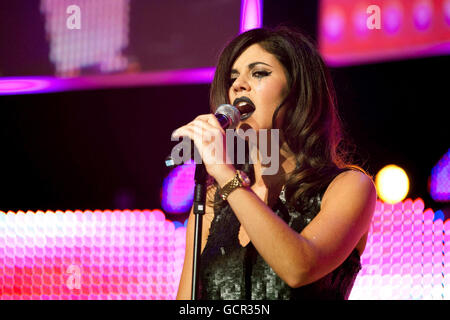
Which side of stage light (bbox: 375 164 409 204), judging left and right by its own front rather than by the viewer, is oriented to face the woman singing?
front

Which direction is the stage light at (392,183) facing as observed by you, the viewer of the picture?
facing the viewer

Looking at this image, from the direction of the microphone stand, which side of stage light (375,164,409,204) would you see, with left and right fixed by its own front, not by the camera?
front

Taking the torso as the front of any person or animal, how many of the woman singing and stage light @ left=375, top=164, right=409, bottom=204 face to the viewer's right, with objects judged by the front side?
0

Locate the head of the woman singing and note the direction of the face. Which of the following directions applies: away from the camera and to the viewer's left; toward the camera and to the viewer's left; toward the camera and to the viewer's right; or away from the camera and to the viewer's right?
toward the camera and to the viewer's left
